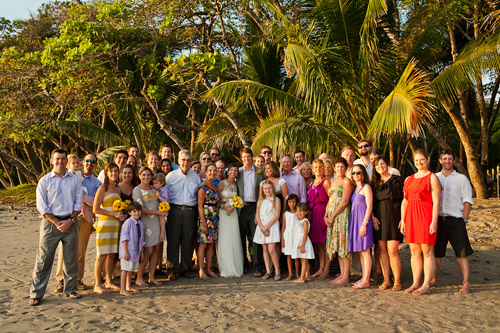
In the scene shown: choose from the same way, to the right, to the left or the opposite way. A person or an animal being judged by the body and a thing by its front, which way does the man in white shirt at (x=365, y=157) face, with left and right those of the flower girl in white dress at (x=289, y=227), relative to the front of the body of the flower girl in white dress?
the same way

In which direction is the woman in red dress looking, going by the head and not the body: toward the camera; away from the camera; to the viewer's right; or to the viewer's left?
toward the camera

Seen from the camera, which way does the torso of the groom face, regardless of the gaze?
toward the camera

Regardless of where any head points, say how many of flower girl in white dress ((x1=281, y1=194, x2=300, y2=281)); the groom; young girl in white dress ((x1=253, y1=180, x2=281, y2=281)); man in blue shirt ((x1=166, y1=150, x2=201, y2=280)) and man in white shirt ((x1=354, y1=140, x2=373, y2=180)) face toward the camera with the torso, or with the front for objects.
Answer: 5

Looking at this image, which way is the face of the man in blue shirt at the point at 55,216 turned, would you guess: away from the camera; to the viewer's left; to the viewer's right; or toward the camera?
toward the camera

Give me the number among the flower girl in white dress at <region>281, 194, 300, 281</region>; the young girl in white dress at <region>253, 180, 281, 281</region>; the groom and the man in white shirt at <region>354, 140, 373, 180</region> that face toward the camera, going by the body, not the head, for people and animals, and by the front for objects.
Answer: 4

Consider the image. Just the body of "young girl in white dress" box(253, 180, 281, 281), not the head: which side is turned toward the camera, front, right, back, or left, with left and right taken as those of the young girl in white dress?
front

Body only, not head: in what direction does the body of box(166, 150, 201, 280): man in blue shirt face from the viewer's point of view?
toward the camera

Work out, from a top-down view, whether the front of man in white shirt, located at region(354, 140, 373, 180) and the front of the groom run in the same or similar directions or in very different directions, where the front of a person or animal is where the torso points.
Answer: same or similar directions

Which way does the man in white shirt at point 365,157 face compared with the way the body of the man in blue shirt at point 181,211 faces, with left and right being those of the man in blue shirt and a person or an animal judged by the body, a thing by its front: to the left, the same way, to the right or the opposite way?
the same way

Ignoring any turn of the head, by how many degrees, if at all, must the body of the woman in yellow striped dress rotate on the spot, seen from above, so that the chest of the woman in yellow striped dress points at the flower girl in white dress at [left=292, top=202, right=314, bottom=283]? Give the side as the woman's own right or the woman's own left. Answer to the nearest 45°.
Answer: approximately 45° to the woman's own left

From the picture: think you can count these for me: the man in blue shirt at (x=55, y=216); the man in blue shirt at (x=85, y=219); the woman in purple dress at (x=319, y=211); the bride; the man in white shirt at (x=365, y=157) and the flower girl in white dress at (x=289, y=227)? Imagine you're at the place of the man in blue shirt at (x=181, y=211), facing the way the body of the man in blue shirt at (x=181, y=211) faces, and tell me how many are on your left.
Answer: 4

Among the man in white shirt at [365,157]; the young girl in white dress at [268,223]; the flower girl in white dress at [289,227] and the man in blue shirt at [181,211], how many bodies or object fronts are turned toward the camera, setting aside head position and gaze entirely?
4

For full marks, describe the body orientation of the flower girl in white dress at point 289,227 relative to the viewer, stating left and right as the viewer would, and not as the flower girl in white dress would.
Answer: facing the viewer

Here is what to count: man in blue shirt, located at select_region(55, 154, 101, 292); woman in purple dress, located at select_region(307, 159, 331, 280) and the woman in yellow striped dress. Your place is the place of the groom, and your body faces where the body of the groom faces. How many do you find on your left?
1

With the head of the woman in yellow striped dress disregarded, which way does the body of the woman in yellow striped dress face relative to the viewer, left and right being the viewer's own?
facing the viewer and to the right of the viewer
